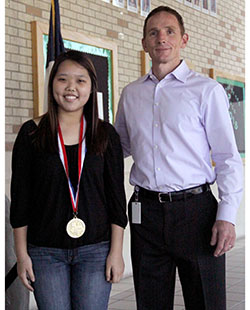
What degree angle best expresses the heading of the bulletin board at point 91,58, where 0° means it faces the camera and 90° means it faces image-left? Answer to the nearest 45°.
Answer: approximately 315°

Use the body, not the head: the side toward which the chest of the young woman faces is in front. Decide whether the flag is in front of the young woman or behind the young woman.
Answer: behind

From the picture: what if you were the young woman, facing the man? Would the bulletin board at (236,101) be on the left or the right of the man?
left

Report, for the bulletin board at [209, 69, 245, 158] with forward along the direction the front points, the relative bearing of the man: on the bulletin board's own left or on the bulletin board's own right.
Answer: on the bulletin board's own right

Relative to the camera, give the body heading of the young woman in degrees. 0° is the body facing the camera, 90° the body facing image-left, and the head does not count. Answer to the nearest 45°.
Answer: approximately 0°

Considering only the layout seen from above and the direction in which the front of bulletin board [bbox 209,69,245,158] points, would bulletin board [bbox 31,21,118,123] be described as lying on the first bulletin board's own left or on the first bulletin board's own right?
on the first bulletin board's own right
